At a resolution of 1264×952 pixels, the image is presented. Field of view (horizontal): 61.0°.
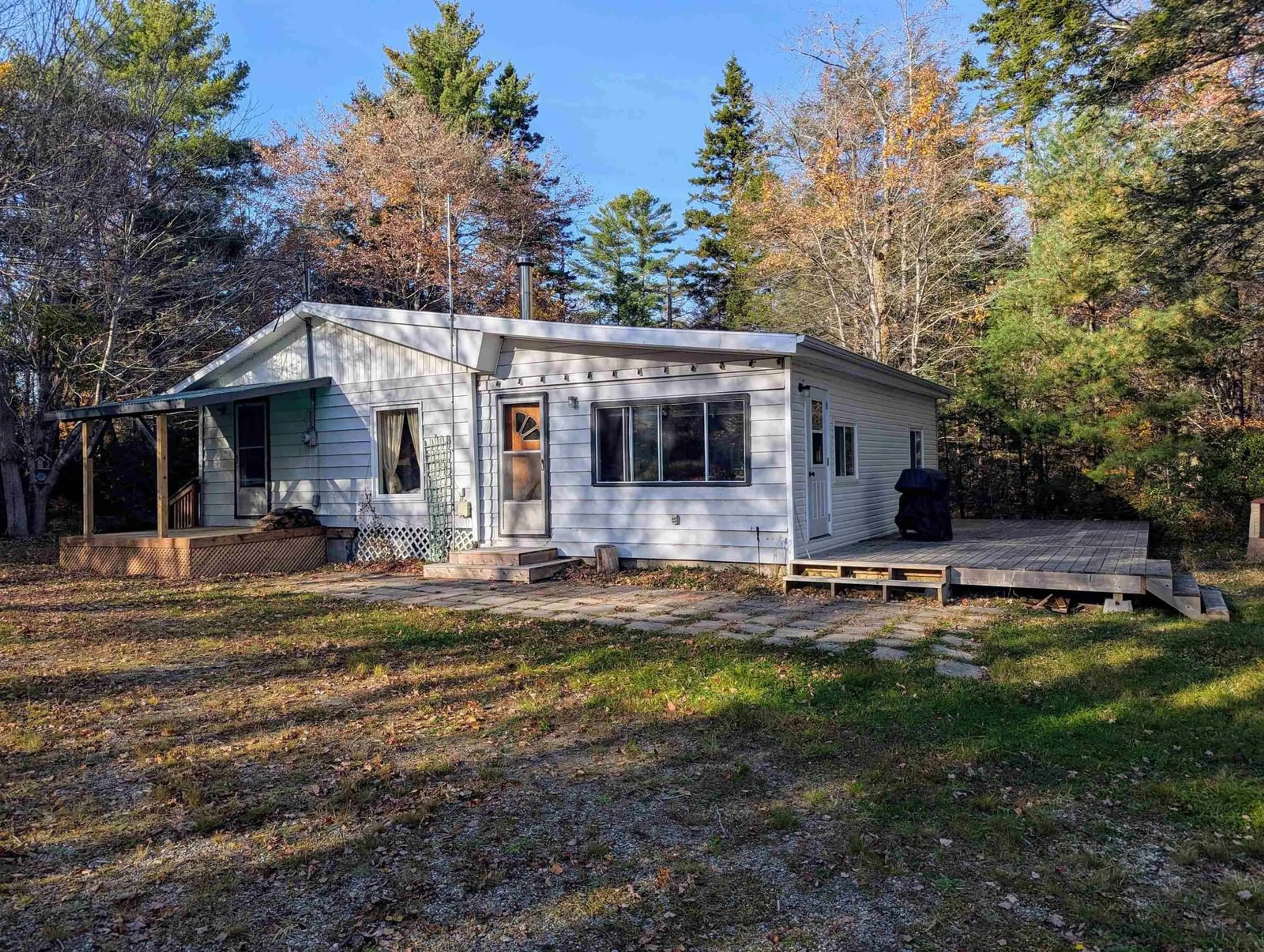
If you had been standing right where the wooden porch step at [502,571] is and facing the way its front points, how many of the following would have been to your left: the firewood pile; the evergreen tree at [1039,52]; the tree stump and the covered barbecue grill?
3

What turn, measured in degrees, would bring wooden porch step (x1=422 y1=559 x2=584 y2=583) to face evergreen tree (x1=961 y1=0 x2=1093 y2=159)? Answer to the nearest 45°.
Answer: approximately 180°

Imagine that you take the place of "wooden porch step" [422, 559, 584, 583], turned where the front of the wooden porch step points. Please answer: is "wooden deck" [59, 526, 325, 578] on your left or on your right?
on your right

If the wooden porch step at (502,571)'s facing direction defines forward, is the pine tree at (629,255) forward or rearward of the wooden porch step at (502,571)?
rearward

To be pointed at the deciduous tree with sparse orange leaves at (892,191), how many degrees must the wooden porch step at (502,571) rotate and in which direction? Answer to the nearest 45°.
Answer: approximately 135° to its left

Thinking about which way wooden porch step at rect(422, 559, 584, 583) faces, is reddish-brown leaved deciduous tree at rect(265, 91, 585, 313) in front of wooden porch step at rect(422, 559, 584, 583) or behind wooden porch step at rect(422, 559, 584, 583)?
behind

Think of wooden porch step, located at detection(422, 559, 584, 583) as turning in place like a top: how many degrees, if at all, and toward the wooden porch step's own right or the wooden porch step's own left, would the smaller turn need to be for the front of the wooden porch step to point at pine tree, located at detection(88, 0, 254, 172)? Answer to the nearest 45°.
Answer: approximately 135° to the wooden porch step's own right

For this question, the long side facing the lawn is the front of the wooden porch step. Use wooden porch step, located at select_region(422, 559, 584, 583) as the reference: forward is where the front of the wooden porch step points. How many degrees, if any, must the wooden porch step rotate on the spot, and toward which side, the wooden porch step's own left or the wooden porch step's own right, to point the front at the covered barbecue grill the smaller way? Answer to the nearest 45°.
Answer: approximately 90° to the wooden porch step's own left

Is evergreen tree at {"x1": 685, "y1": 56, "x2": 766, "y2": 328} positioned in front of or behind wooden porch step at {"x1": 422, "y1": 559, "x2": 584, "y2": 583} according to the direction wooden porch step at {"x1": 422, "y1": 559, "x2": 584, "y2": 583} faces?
behind

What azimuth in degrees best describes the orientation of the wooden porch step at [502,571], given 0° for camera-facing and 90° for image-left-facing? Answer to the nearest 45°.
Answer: approximately 0°

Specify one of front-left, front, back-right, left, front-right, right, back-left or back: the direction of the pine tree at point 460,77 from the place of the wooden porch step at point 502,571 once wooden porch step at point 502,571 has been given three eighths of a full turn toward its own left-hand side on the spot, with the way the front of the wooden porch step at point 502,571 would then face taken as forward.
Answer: front-left

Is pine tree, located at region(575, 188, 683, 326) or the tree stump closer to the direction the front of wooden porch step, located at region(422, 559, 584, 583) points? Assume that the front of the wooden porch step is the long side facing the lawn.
the tree stump

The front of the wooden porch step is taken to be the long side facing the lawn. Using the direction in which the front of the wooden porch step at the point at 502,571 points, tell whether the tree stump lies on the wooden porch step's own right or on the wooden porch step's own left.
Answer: on the wooden porch step's own left
